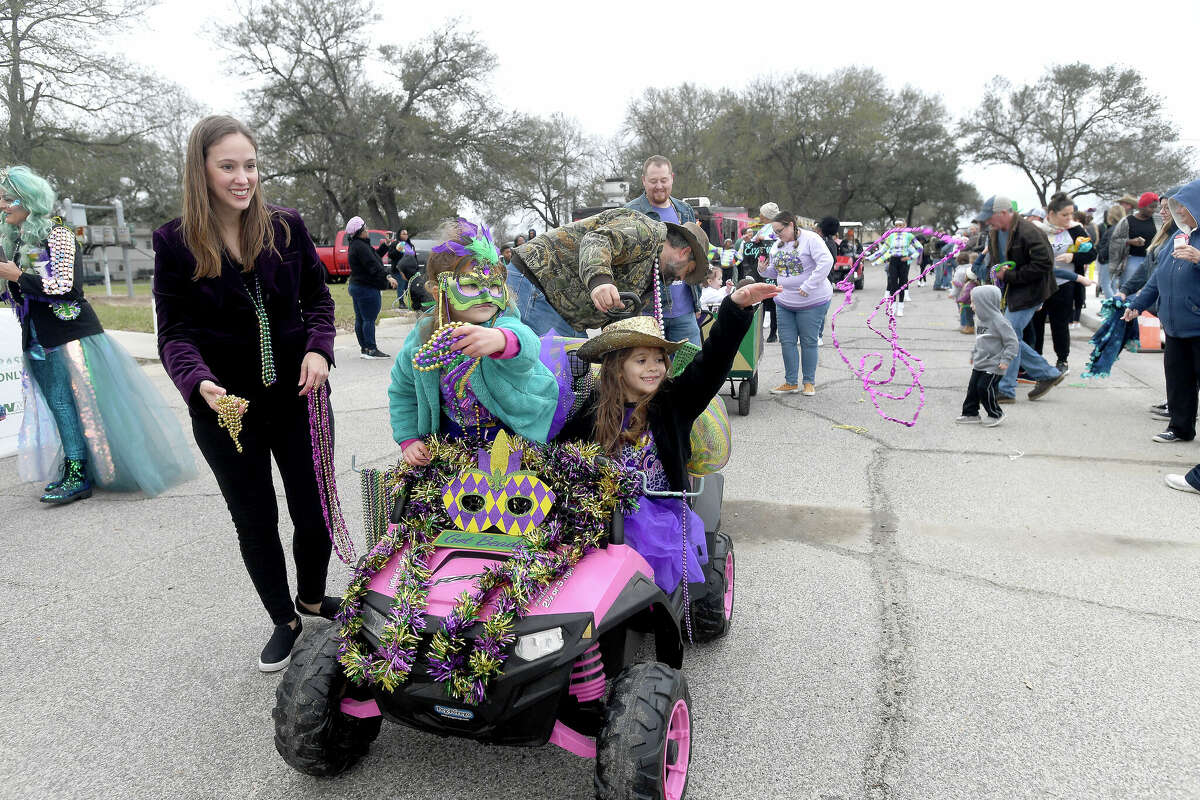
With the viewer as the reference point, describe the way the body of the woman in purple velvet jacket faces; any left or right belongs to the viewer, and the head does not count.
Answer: facing the viewer and to the right of the viewer

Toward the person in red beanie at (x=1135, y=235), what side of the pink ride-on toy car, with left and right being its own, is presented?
back

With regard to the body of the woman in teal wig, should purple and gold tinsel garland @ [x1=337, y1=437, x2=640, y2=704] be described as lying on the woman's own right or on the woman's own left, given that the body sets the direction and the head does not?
on the woman's own left

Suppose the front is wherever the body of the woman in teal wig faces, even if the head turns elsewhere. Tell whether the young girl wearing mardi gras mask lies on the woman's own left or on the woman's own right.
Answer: on the woman's own left

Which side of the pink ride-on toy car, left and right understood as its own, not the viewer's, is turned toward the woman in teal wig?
right

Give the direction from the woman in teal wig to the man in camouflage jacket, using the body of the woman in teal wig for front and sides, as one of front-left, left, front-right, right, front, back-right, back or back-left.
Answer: back-left

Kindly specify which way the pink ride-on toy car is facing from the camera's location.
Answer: facing the viewer and to the left of the viewer

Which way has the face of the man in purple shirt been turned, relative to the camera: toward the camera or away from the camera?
toward the camera

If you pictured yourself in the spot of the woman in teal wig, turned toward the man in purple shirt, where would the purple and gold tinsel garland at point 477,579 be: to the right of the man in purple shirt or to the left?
right
